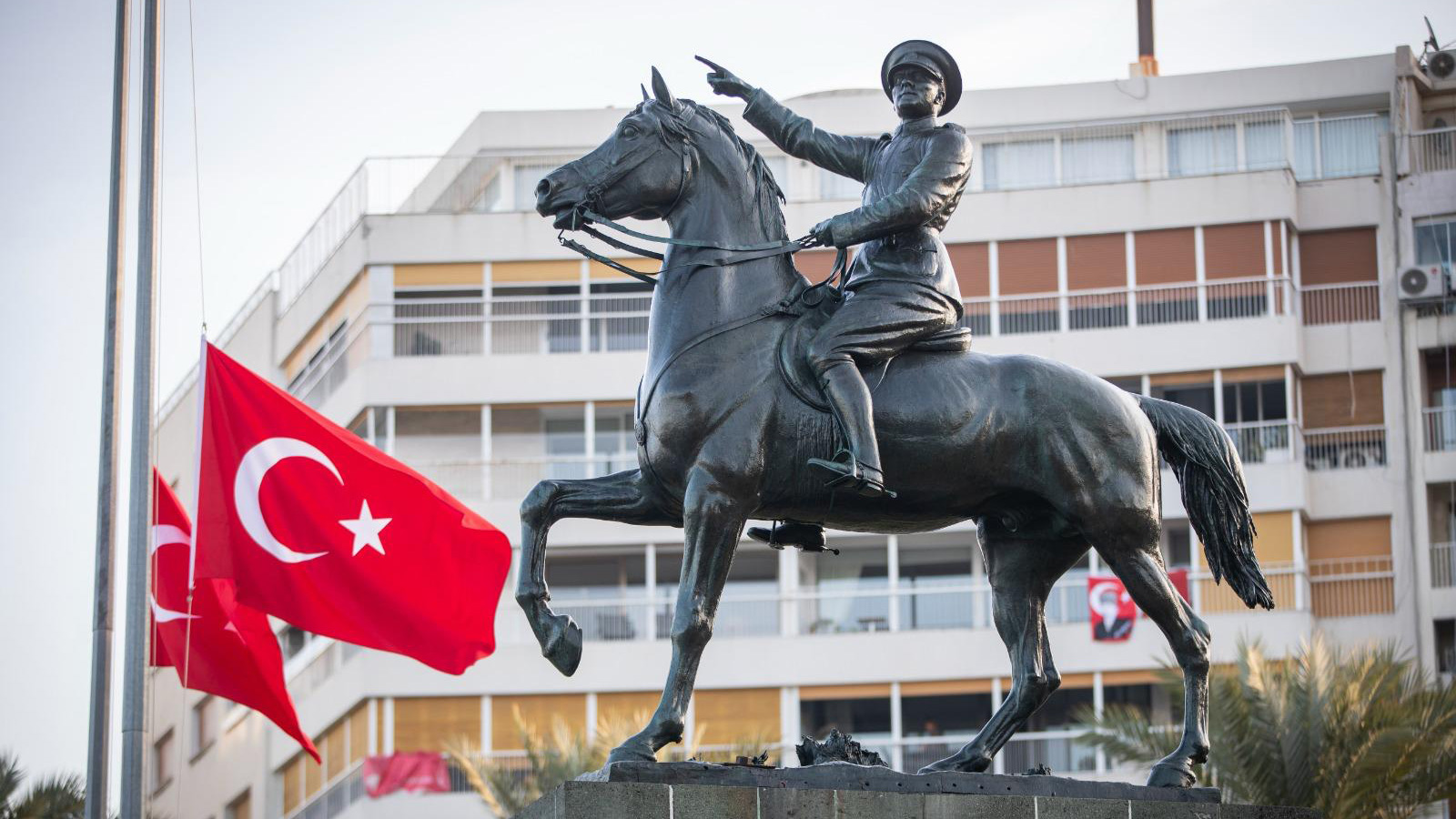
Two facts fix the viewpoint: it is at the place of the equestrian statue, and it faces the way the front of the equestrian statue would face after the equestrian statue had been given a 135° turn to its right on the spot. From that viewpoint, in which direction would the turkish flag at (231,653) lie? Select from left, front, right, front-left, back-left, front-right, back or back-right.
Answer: left

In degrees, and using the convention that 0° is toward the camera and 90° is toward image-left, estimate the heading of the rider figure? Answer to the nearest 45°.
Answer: approximately 45°

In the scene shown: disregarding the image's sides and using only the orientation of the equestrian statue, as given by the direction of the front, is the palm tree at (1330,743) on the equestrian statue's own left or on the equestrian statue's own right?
on the equestrian statue's own right

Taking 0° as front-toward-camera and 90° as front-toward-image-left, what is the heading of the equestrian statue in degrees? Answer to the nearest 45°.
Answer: approximately 90°

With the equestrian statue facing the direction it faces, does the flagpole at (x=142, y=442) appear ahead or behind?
ahead

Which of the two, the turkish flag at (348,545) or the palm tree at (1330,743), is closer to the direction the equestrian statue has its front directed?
the turkish flag
